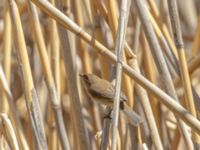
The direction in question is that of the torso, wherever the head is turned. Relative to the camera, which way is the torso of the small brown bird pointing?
to the viewer's left
